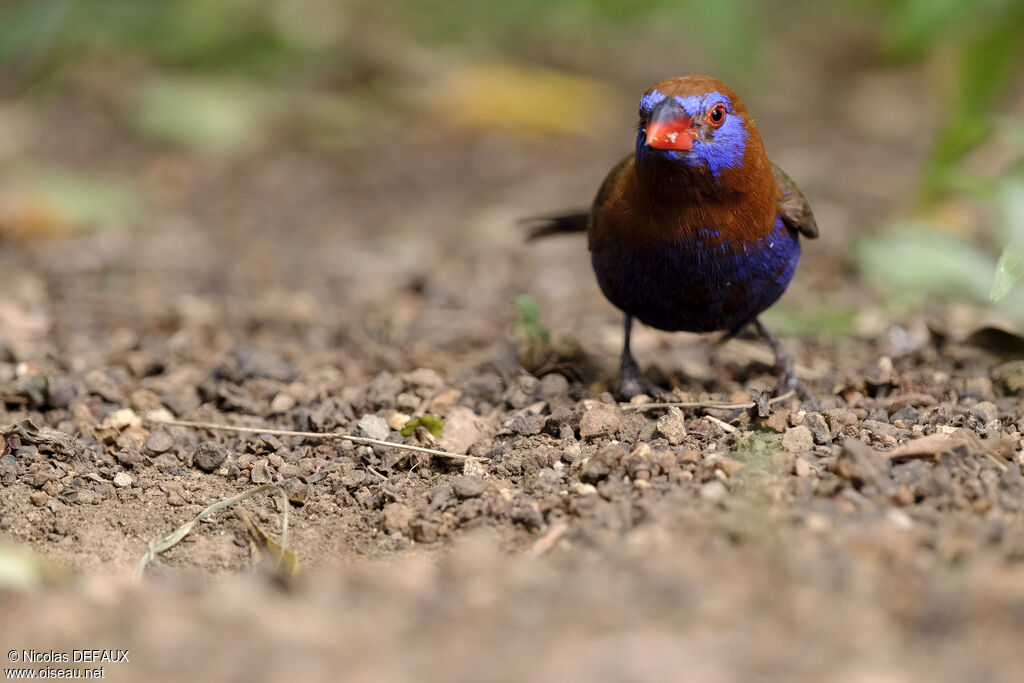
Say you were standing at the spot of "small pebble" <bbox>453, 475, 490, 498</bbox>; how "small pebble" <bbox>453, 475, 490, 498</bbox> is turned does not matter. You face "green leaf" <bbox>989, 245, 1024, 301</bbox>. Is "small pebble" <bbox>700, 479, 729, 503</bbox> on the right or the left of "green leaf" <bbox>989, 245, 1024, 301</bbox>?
right

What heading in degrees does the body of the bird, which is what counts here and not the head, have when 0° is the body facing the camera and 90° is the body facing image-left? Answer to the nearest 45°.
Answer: approximately 0°

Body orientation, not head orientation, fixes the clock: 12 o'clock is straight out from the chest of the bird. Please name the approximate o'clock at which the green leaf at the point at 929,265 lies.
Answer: The green leaf is roughly at 7 o'clock from the bird.

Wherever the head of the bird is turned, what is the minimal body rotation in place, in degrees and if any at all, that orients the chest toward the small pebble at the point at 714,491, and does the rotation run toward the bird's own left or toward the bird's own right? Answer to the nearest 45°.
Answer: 0° — it already faces it

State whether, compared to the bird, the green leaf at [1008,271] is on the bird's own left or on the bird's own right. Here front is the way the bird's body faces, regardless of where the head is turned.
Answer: on the bird's own left

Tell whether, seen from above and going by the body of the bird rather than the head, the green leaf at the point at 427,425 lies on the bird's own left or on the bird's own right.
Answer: on the bird's own right

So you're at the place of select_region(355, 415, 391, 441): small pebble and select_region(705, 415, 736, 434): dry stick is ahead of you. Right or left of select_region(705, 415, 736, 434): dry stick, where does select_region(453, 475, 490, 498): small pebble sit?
right

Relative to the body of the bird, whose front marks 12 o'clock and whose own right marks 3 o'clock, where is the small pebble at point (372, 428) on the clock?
The small pebble is roughly at 2 o'clock from the bird.

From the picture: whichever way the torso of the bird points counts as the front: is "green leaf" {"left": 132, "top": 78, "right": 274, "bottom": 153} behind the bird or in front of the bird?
behind

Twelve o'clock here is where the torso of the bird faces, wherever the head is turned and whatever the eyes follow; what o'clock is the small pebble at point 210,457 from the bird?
The small pebble is roughly at 2 o'clock from the bird.
